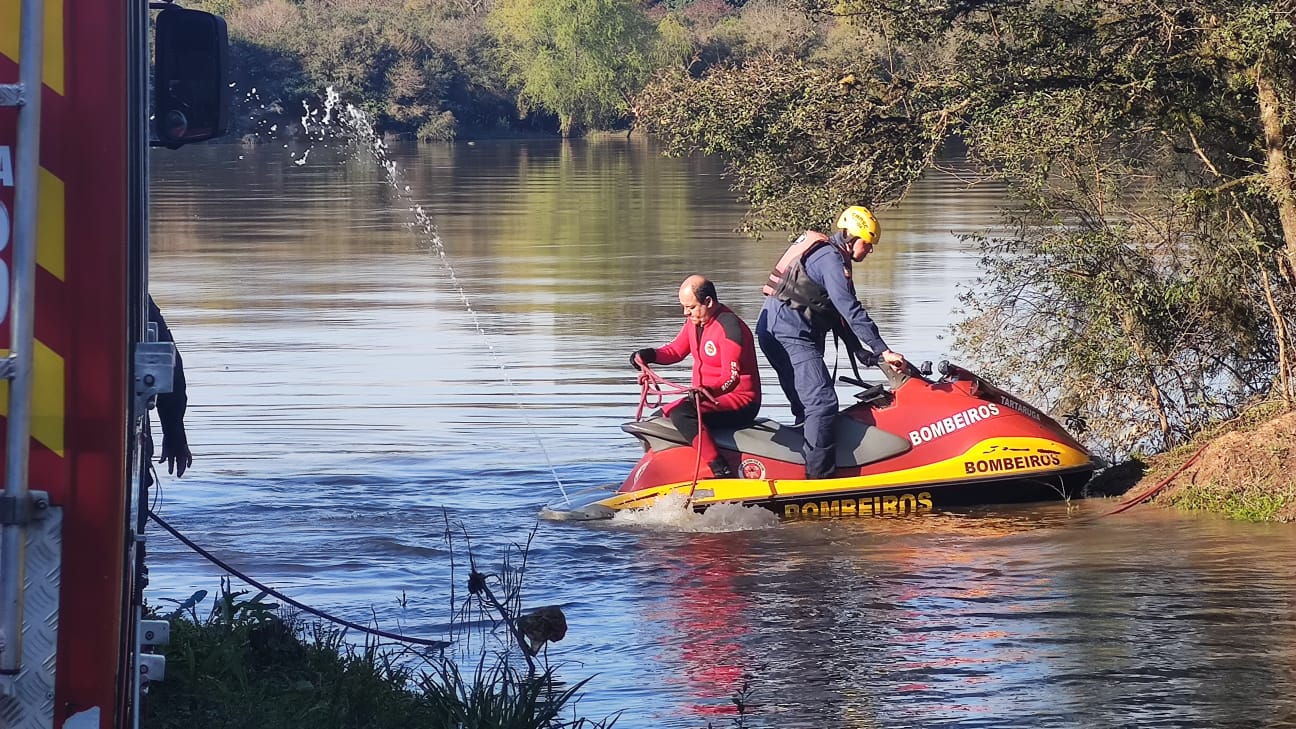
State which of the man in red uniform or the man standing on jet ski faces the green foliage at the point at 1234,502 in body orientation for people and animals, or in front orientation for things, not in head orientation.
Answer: the man standing on jet ski

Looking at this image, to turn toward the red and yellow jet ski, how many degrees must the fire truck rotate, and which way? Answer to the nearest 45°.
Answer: approximately 45° to its right

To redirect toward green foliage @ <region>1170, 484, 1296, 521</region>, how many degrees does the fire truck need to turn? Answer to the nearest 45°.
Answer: approximately 45° to its right

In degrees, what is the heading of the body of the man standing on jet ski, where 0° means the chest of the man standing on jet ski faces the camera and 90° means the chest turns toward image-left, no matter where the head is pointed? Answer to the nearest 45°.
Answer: approximately 270°

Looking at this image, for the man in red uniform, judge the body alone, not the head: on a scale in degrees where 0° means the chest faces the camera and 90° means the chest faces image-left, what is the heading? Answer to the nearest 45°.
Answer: approximately 45°

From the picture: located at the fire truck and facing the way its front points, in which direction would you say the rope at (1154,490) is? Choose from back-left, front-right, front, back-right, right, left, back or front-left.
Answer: front-right

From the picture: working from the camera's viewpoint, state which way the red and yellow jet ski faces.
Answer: facing to the right of the viewer

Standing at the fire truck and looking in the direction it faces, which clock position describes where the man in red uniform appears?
The man in red uniform is roughly at 1 o'clock from the fire truck.

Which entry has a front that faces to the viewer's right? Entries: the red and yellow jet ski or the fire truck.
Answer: the red and yellow jet ski

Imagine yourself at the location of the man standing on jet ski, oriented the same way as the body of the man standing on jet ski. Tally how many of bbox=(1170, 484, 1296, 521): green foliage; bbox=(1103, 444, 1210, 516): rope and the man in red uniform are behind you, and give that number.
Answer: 1

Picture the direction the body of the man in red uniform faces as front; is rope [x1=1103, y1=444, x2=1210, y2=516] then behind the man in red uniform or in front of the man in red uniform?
behind

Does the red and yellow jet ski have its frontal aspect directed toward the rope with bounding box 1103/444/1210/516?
yes

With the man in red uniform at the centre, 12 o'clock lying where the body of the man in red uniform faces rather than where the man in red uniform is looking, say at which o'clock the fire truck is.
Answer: The fire truck is roughly at 11 o'clock from the man in red uniform.

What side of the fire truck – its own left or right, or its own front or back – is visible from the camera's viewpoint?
back
